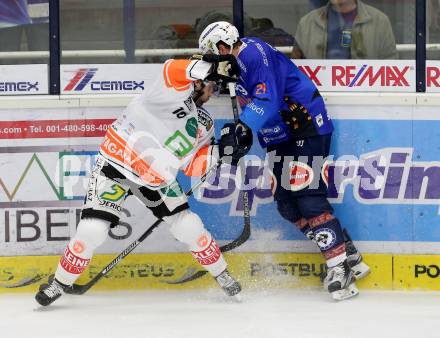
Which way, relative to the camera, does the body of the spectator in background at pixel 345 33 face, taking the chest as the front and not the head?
toward the camera

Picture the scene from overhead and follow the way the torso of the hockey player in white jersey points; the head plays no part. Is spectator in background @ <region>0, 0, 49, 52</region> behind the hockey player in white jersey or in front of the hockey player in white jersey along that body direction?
behind

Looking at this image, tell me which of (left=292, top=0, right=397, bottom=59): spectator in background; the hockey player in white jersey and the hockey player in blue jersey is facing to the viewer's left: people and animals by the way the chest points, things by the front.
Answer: the hockey player in blue jersey

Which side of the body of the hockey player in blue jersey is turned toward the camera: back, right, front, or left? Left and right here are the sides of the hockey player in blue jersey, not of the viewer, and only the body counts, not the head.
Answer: left

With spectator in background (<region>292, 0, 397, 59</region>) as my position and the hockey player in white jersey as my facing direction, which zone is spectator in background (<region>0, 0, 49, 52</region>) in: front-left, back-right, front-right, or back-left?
front-right

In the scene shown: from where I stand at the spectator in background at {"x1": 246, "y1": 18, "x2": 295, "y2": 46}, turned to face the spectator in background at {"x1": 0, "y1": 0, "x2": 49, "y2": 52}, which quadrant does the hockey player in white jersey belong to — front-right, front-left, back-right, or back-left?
front-left

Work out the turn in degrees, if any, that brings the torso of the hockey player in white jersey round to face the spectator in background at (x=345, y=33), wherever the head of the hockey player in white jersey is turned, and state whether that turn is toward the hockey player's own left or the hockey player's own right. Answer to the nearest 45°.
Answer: approximately 90° to the hockey player's own left

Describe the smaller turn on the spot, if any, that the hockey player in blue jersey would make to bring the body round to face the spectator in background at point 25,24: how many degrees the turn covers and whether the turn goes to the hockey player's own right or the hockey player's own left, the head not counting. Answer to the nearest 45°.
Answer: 0° — they already face them

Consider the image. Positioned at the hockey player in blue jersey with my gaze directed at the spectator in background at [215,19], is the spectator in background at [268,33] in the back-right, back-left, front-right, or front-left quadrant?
front-right

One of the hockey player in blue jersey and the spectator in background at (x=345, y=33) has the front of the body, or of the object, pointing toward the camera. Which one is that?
the spectator in background

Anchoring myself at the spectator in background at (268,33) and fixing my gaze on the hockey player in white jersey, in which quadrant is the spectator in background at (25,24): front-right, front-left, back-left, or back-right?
front-right

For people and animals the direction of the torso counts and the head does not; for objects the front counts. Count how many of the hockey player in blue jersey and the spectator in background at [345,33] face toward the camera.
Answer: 1
